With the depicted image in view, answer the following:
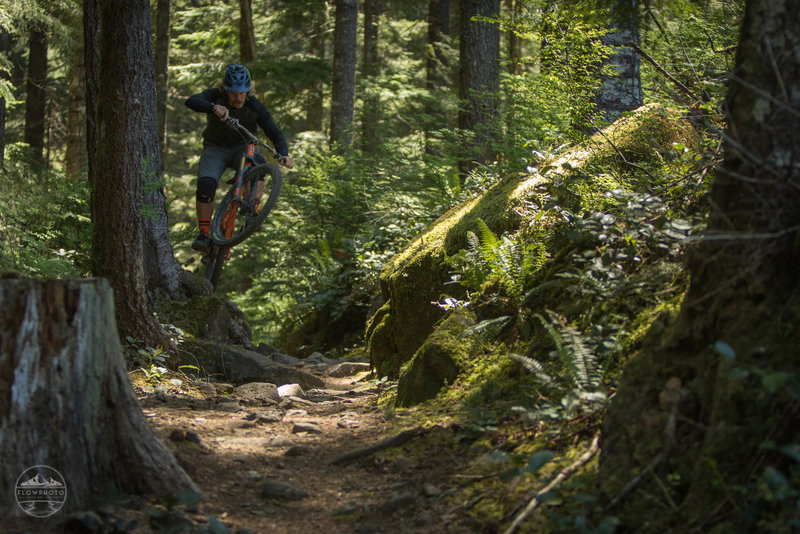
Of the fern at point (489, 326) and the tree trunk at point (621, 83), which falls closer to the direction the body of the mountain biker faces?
the fern

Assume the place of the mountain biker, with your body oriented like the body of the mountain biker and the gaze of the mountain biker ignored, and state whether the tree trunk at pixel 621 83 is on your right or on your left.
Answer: on your left

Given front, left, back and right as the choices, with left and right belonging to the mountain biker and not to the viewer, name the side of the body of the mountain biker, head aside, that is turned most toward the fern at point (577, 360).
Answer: front

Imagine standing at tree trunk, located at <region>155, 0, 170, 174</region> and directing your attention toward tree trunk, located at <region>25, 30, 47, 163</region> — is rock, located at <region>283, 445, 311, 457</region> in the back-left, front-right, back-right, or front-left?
back-left

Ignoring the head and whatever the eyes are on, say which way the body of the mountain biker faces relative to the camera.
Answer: toward the camera

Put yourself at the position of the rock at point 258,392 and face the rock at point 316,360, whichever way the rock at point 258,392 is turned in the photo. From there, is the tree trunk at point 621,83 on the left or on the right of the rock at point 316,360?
right

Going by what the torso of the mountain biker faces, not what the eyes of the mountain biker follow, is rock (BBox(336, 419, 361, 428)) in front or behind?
in front

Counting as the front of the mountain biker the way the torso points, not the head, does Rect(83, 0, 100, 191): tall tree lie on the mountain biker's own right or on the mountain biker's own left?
on the mountain biker's own right

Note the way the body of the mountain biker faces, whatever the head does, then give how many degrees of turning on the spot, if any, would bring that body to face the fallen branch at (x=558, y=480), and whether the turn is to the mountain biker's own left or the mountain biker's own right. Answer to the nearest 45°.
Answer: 0° — they already face it

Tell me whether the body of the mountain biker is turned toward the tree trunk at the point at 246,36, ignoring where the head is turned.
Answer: no

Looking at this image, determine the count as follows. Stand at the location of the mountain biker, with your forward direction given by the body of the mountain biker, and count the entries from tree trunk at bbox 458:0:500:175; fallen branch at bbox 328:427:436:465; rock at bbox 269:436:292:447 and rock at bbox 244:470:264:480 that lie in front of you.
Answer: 3

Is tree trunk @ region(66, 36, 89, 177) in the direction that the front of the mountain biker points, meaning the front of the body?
no

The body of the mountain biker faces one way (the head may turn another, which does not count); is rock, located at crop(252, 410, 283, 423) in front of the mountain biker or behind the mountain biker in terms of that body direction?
in front

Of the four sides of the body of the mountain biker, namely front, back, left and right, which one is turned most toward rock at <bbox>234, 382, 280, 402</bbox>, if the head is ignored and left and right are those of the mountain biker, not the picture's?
front

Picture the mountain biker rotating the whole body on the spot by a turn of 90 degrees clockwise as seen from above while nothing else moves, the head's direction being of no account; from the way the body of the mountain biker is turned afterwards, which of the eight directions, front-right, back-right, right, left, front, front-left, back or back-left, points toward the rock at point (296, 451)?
left

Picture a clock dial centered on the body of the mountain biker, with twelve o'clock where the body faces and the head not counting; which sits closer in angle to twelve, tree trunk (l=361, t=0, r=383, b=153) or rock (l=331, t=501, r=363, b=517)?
the rock
